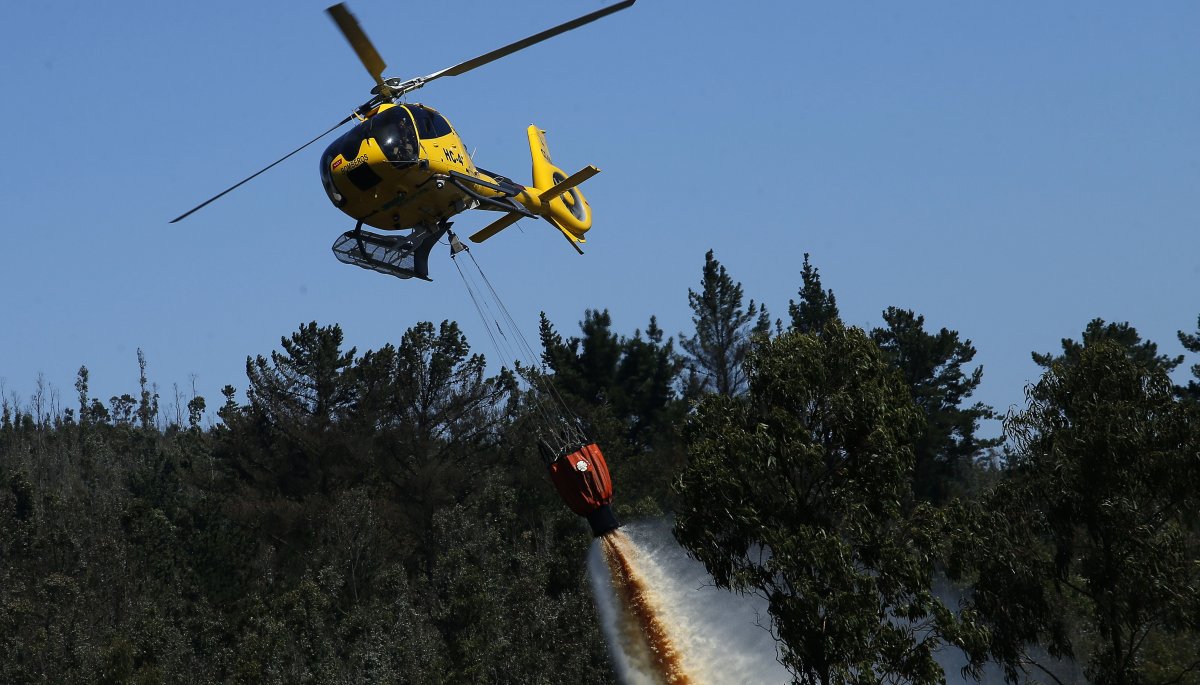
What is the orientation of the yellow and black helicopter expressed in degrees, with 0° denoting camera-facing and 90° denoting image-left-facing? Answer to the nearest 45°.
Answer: approximately 45°
